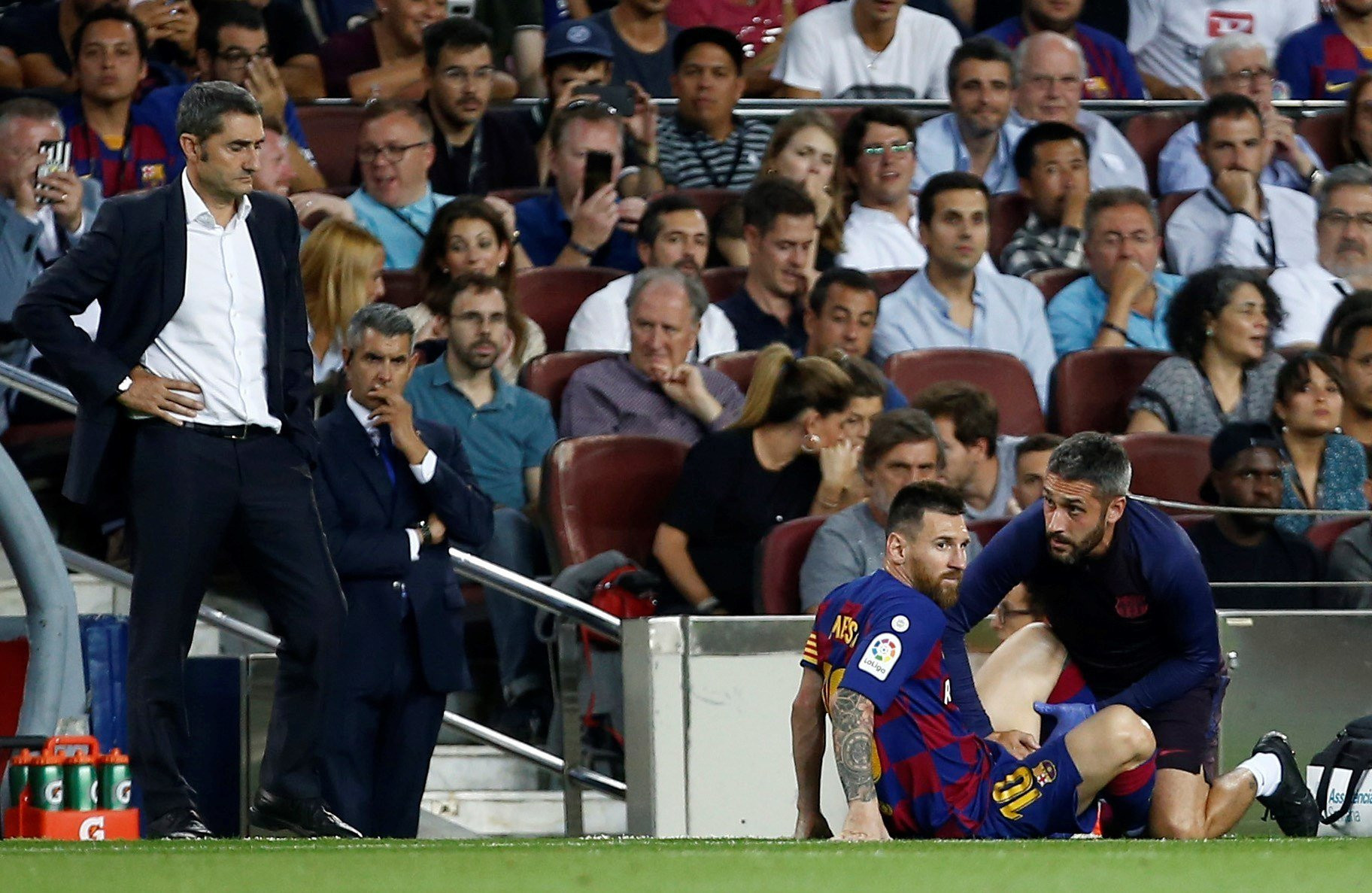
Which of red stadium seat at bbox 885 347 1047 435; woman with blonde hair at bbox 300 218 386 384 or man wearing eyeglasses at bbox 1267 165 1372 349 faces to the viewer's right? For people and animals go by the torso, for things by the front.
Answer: the woman with blonde hair

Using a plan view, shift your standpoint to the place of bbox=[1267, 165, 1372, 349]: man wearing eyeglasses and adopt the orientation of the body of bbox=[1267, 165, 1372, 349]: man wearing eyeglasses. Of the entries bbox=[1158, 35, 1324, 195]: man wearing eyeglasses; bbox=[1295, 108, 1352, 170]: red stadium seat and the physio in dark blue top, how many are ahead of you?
1

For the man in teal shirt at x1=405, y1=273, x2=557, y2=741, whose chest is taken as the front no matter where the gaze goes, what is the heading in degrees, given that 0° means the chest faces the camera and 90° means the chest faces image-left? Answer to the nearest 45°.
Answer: approximately 0°

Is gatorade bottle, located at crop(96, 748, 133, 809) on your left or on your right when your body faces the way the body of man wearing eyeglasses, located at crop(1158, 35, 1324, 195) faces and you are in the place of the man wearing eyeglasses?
on your right

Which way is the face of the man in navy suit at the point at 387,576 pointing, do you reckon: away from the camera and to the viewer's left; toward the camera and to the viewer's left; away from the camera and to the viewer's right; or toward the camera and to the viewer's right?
toward the camera and to the viewer's right

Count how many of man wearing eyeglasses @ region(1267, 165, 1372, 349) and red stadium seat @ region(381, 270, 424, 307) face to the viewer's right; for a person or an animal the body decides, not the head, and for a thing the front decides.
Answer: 0

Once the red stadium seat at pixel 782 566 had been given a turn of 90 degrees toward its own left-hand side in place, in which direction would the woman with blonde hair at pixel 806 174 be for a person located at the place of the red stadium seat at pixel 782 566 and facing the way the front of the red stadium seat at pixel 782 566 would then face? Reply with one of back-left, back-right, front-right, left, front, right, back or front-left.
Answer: left

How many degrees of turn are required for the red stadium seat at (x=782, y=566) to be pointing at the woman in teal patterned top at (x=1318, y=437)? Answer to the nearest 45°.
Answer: approximately 135° to its left

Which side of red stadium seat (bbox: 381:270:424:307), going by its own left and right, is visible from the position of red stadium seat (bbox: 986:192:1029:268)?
left

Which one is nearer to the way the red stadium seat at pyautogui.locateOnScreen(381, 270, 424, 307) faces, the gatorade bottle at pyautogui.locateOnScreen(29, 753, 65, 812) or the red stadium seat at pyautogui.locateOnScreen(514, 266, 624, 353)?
the gatorade bottle

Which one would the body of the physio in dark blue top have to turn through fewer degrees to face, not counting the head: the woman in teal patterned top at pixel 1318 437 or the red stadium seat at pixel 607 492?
the red stadium seat

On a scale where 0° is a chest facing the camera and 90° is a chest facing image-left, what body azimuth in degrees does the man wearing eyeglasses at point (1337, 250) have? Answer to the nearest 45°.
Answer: approximately 0°
